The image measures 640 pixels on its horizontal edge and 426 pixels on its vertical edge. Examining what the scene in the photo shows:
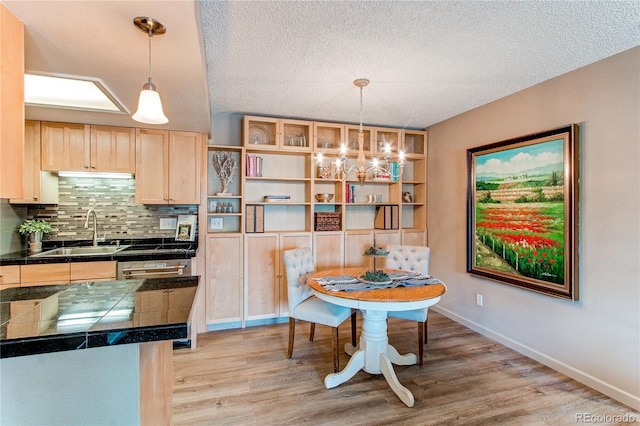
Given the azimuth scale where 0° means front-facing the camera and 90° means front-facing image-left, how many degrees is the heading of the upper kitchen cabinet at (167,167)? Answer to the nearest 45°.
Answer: approximately 0°

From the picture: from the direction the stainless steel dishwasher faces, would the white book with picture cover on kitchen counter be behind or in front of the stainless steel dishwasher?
behind

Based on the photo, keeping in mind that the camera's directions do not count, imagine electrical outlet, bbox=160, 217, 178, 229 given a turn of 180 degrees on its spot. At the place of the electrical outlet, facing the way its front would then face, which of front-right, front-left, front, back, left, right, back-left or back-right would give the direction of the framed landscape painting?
back-right

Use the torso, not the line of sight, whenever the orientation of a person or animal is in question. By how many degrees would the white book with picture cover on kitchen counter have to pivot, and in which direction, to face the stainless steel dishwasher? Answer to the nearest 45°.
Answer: approximately 45° to its right

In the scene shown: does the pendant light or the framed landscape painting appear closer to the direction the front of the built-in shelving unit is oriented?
the pendant light

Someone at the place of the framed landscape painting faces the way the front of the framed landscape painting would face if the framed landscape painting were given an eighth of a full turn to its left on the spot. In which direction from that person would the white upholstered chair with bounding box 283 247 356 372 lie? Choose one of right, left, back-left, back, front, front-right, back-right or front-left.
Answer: front-right

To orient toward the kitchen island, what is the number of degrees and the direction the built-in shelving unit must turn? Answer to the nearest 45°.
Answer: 0° — it already faces it
